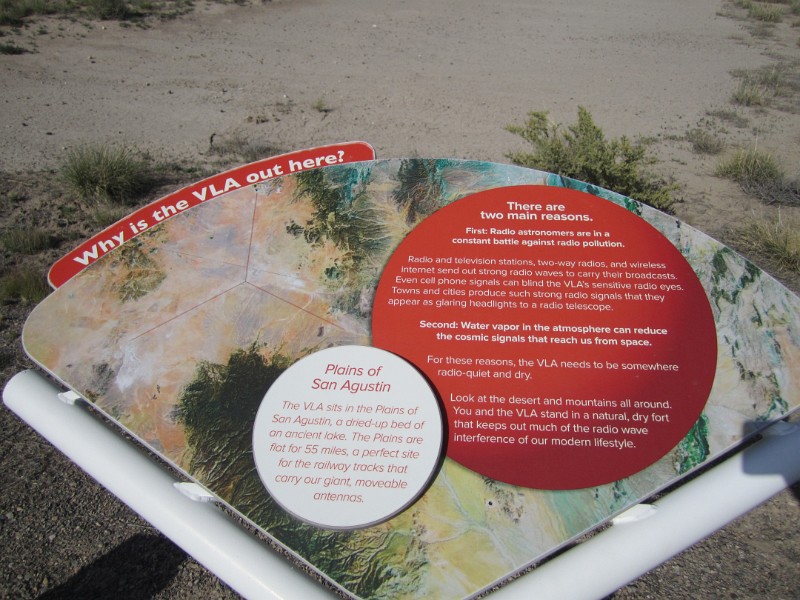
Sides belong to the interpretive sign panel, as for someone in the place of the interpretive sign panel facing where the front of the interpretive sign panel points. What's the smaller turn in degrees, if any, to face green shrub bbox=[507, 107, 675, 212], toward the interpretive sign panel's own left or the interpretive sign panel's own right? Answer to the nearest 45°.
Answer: approximately 180°

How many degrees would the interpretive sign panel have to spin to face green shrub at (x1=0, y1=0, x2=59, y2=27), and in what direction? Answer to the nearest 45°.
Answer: approximately 135° to its right

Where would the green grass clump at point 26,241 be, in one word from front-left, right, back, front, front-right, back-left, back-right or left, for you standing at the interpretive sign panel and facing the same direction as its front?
back-right

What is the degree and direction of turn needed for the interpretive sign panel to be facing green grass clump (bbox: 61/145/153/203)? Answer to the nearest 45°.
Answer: approximately 135° to its right

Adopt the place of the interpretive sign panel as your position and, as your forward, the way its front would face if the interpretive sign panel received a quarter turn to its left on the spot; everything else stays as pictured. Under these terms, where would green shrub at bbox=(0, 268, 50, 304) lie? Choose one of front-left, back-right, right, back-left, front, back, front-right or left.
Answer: back-left

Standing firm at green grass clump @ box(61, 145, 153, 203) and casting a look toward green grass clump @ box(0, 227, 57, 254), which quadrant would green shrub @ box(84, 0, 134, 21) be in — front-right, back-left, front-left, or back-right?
back-right

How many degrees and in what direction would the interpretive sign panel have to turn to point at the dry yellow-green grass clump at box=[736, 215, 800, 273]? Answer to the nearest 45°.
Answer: approximately 135° to its left

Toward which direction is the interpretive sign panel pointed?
toward the camera
